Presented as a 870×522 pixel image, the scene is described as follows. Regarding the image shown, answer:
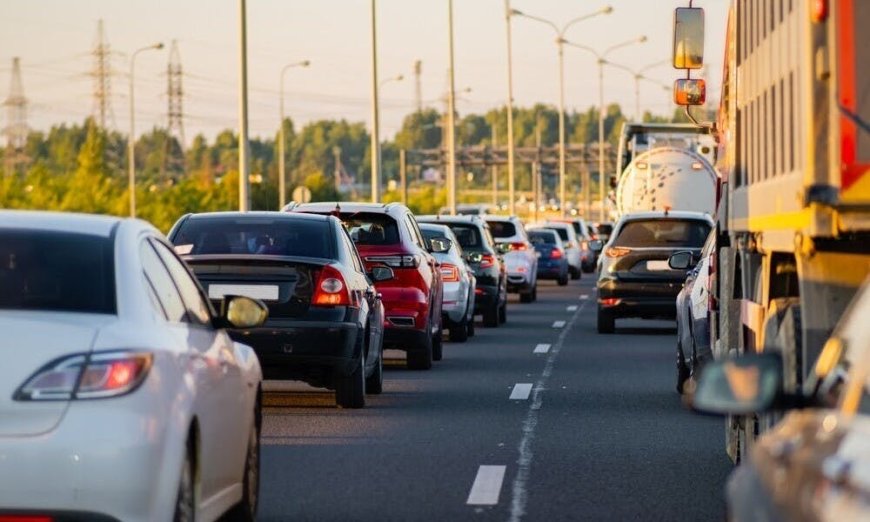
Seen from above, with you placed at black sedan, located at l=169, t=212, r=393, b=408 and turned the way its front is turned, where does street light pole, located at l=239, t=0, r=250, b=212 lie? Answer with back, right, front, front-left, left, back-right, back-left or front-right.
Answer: front

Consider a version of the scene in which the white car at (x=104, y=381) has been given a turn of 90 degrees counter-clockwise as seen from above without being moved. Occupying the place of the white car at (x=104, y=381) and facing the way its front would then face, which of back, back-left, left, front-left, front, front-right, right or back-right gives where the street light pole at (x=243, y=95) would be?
front-right

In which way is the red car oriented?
away from the camera

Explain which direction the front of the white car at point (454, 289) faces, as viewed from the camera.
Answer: facing away from the viewer

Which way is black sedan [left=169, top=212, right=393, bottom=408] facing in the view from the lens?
facing away from the viewer

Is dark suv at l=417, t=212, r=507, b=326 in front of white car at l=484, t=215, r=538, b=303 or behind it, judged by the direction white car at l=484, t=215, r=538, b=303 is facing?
behind

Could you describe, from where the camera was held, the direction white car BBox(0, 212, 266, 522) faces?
facing away from the viewer and to the right of the viewer

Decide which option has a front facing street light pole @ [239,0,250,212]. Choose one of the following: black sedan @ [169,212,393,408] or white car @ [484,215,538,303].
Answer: the black sedan

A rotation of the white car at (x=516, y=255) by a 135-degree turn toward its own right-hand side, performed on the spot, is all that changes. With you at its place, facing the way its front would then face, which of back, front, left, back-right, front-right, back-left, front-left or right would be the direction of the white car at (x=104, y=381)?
front-right

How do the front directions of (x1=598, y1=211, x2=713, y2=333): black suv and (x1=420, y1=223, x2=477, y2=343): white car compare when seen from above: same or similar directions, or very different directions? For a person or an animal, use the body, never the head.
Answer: same or similar directions

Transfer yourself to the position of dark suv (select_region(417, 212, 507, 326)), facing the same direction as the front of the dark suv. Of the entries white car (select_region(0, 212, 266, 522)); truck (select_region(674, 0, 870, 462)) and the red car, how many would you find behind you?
3

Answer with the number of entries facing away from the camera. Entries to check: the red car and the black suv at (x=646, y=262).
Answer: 2

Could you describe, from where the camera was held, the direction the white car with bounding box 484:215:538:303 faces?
facing away from the viewer

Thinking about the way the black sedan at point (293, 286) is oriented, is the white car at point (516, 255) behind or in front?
in front

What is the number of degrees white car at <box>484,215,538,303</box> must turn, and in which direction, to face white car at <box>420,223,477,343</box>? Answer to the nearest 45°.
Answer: approximately 180°

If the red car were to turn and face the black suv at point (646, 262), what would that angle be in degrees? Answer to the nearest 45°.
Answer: approximately 45° to its right

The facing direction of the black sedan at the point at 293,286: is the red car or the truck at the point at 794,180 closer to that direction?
the red car

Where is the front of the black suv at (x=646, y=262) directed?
away from the camera
